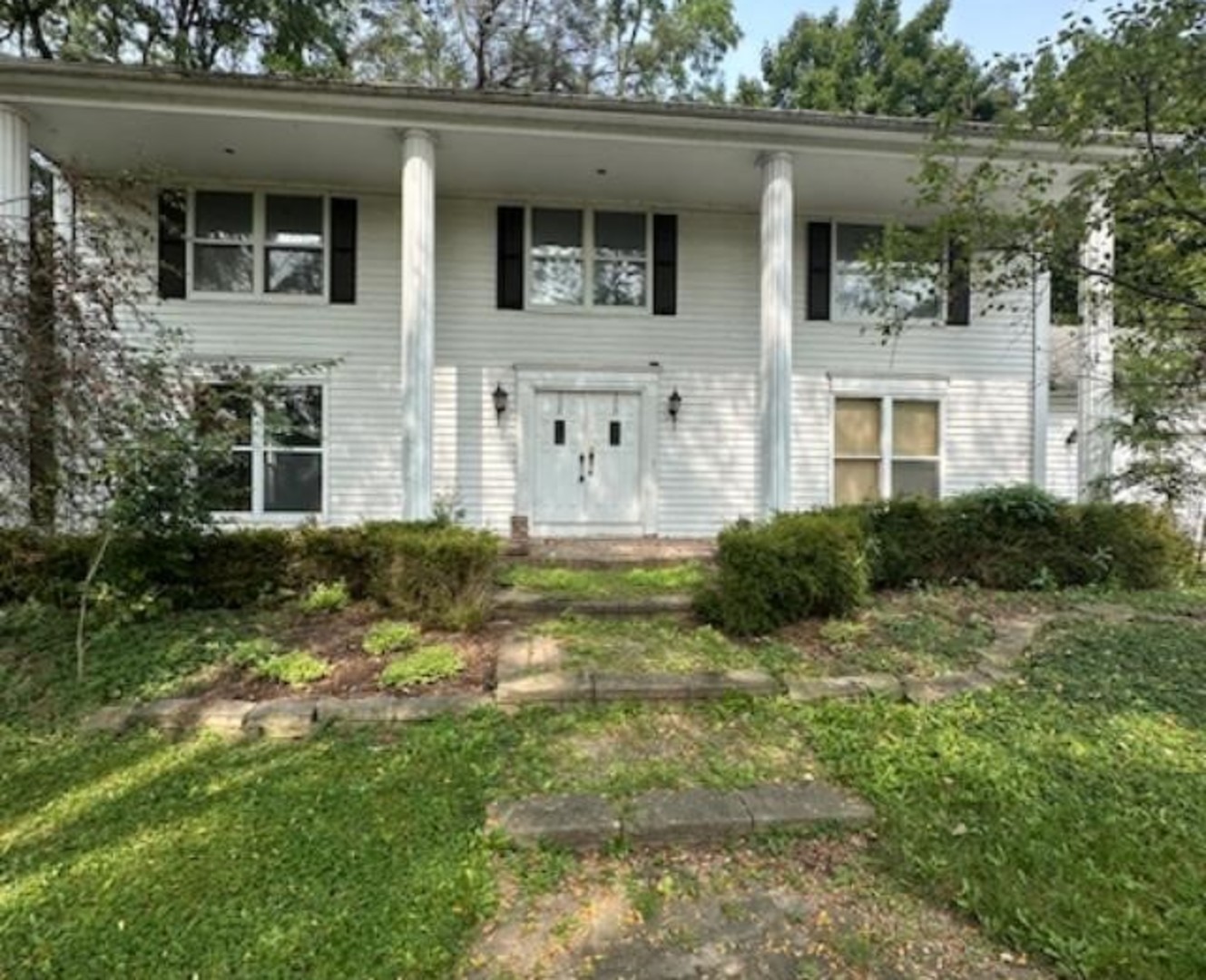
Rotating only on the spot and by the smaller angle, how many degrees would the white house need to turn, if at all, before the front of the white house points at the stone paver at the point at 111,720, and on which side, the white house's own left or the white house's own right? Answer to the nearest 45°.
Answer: approximately 45° to the white house's own right

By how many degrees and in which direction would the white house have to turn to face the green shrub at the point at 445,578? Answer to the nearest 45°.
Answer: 0° — it already faces it

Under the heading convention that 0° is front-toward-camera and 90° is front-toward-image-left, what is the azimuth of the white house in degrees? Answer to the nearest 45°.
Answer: approximately 0°

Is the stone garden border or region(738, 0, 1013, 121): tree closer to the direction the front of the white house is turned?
the stone garden border

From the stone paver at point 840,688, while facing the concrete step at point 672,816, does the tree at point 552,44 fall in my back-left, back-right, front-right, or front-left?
back-right

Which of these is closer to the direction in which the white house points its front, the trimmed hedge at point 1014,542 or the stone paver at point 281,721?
the stone paver

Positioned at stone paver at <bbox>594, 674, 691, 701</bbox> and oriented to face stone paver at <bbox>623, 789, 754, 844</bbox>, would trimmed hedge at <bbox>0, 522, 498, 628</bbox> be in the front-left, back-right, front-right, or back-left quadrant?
back-right

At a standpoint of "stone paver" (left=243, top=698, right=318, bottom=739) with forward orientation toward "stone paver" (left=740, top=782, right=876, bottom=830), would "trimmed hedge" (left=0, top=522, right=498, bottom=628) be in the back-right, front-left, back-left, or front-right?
back-left

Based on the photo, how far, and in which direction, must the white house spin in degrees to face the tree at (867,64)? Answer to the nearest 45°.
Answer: approximately 135° to its left

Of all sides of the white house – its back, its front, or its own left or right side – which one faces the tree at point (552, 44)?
back

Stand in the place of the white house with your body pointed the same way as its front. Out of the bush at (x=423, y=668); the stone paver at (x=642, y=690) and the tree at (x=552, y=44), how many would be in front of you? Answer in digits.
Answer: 2

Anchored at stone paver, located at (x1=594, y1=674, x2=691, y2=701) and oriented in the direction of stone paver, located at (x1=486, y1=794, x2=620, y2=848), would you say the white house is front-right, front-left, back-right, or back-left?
back-right
